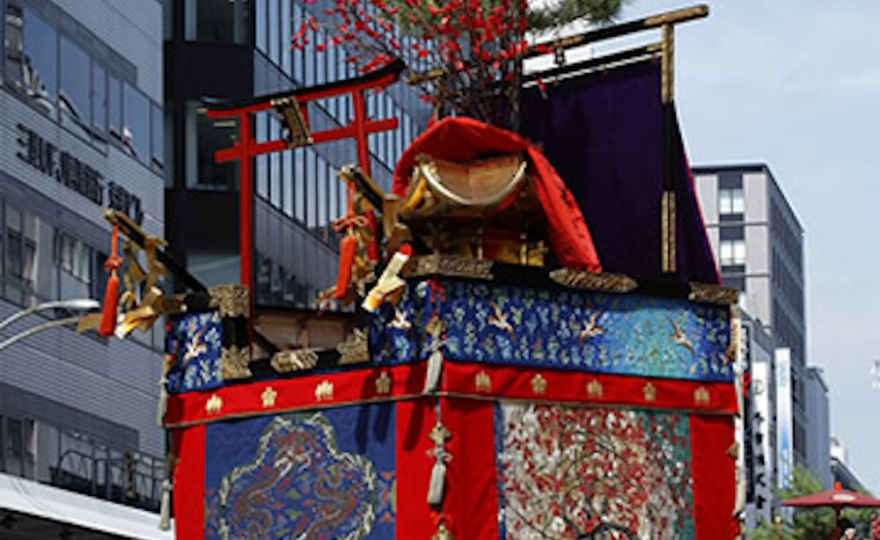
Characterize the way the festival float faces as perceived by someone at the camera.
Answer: facing the viewer and to the left of the viewer
